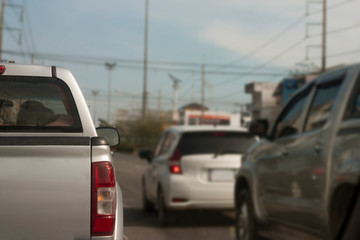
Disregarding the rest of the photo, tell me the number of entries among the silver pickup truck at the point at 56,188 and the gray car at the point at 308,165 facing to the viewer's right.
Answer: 0

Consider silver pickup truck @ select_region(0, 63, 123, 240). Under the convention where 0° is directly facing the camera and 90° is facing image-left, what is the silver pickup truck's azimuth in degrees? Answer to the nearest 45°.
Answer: approximately 180°

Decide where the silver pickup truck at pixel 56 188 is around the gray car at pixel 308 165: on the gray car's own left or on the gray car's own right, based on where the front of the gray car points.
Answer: on the gray car's own left

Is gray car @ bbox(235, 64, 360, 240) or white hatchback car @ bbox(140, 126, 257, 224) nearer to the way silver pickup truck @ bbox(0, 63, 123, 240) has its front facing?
the white hatchback car

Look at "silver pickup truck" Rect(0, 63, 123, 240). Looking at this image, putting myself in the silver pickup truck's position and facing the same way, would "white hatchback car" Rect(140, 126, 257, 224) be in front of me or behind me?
in front

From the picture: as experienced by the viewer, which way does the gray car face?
facing away from the viewer and to the left of the viewer

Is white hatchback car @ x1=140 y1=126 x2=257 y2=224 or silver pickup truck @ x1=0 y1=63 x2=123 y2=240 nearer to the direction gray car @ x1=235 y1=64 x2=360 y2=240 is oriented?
the white hatchback car
